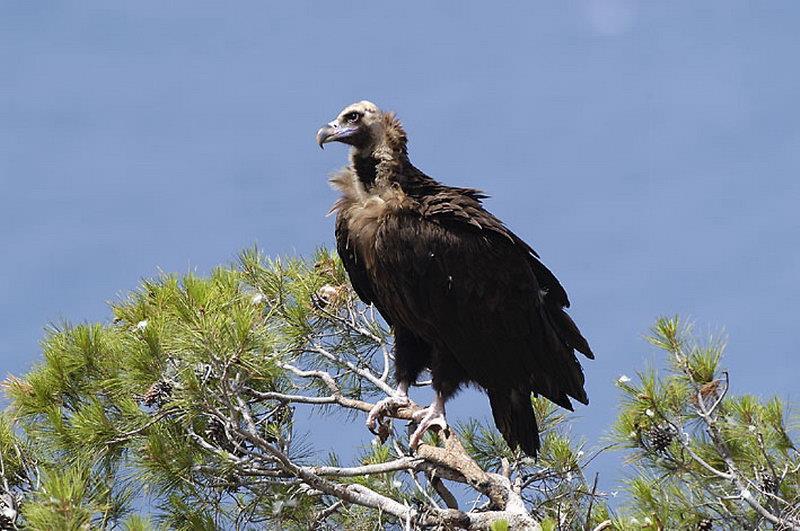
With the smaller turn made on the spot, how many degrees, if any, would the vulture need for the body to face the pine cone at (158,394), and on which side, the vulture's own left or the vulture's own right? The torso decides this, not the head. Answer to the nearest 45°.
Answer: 0° — it already faces it

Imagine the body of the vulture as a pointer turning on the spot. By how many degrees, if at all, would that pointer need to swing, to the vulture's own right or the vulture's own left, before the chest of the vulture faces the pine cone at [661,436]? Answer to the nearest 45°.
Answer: approximately 180°

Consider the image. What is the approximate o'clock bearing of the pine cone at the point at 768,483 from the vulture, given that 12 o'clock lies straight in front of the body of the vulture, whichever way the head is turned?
The pine cone is roughly at 7 o'clock from the vulture.

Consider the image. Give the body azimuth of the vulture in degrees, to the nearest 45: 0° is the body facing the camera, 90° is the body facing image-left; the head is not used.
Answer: approximately 45°

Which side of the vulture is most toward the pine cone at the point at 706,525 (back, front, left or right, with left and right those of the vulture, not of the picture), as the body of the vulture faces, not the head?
back
